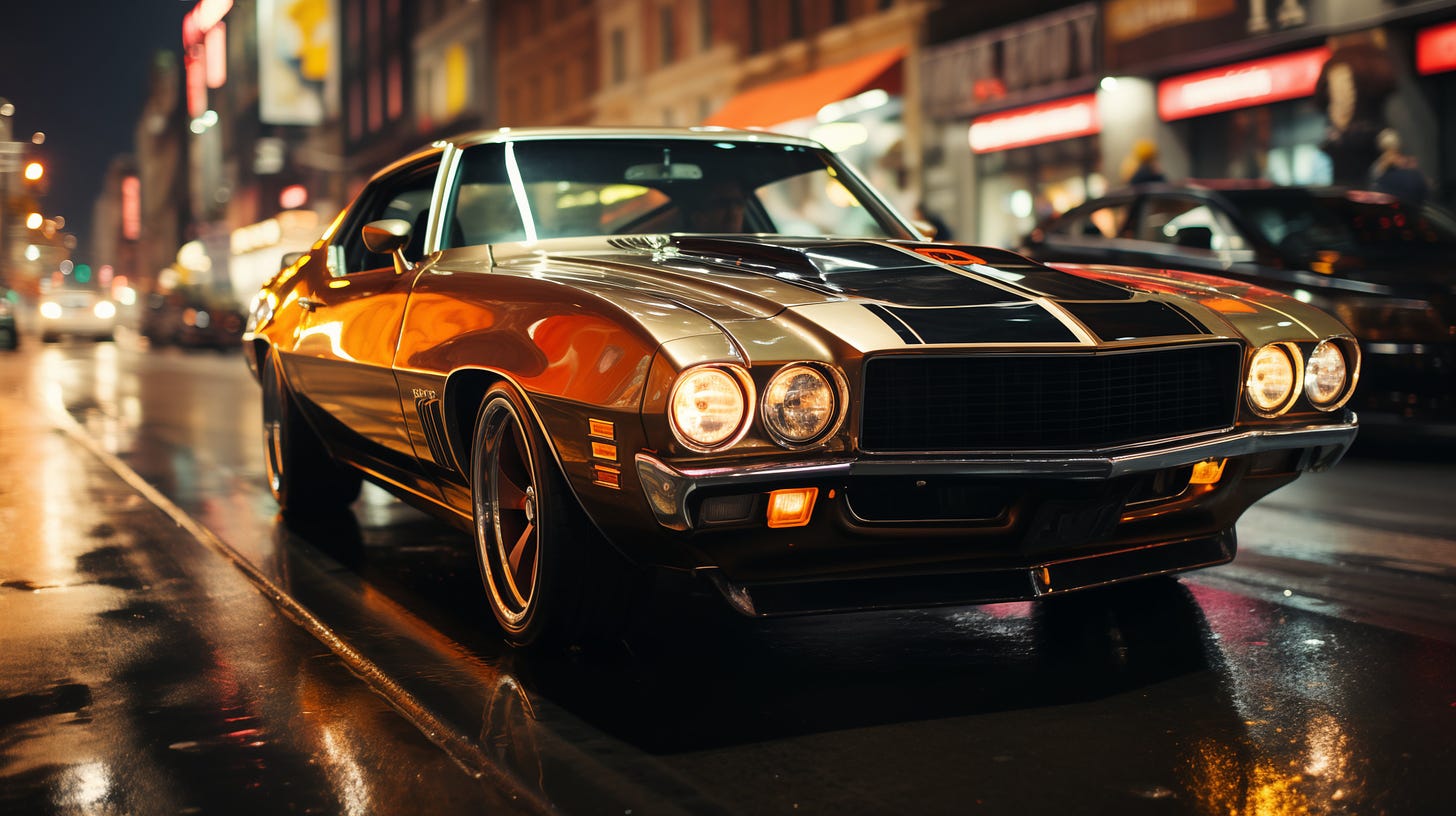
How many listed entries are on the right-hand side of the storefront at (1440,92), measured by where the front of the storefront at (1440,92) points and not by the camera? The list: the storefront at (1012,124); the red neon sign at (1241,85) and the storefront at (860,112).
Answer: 3

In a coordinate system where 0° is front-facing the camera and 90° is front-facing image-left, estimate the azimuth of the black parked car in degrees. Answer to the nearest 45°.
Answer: approximately 315°

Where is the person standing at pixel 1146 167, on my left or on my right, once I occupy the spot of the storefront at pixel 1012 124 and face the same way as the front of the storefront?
on my left

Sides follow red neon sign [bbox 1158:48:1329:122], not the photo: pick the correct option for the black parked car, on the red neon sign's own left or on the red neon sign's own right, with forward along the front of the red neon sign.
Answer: on the red neon sign's own left

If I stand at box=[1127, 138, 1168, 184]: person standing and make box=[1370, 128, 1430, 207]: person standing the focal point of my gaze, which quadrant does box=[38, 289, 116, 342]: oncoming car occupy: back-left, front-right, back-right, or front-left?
back-left

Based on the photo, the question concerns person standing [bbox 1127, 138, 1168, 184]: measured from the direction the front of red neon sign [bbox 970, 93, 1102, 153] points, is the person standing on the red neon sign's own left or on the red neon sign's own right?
on the red neon sign's own left

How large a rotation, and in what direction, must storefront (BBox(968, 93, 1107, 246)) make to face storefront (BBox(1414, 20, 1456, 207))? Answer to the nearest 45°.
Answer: approximately 90° to its left

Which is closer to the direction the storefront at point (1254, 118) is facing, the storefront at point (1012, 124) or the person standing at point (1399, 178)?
the person standing

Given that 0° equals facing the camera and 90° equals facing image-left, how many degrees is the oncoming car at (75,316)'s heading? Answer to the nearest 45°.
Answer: approximately 0°

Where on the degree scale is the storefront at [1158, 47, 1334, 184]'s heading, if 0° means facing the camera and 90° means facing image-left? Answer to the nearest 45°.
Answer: approximately 45°

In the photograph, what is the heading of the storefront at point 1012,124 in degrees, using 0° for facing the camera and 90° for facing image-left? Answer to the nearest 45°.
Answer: approximately 45°
